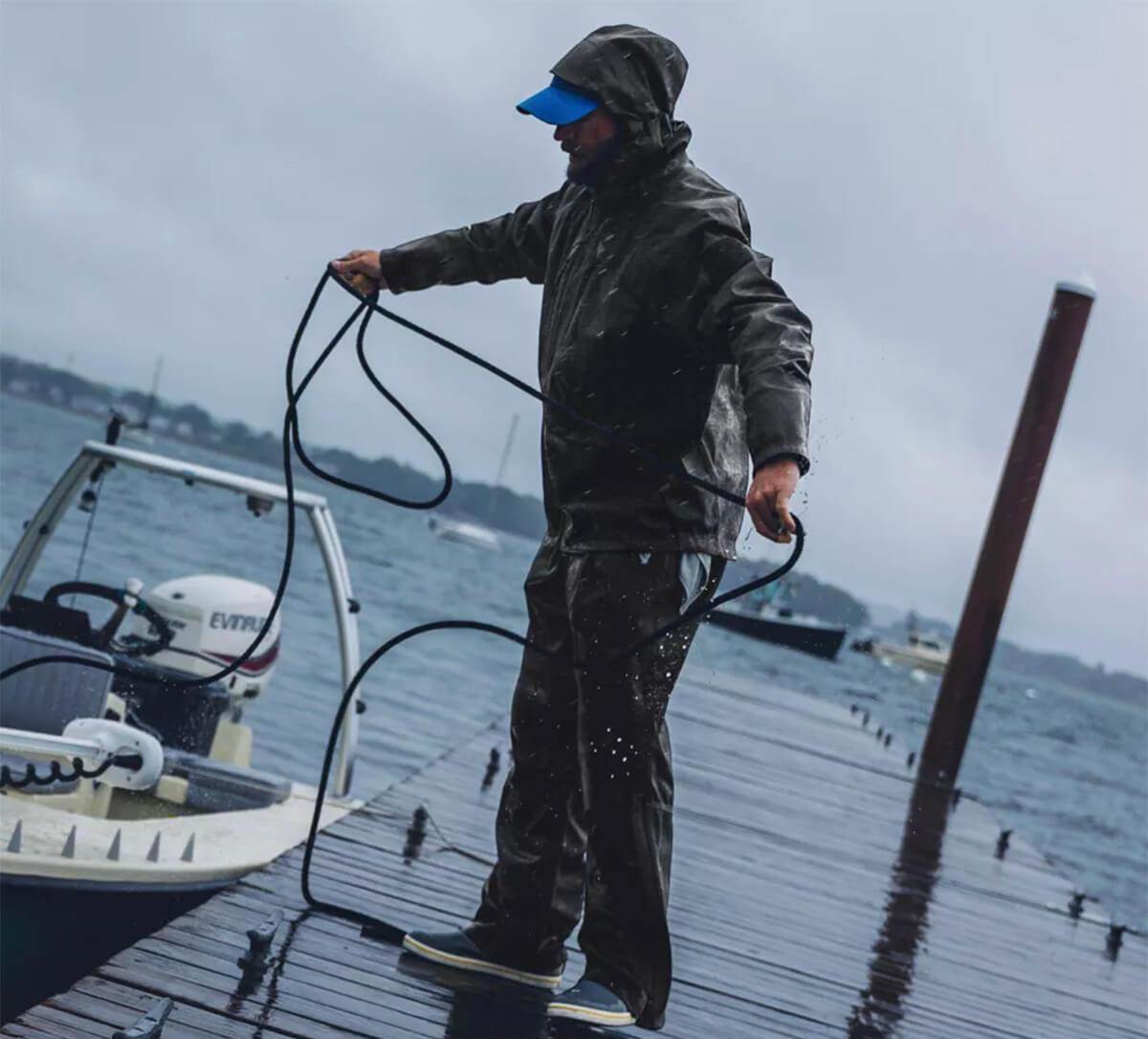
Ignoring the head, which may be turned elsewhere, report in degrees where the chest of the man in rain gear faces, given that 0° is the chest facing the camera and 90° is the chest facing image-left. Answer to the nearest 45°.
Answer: approximately 45°

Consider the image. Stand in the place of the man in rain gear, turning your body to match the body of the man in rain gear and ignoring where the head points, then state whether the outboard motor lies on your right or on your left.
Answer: on your right

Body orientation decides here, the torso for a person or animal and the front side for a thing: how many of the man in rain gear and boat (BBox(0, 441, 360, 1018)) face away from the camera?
0

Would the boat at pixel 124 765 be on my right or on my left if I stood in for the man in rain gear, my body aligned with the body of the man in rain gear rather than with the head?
on my right

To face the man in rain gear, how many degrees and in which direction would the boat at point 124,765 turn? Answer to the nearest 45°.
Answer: approximately 45° to its left

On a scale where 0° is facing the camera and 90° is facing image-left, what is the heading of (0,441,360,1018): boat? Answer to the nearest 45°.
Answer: approximately 45°

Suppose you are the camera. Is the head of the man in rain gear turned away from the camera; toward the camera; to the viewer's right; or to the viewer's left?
to the viewer's left
